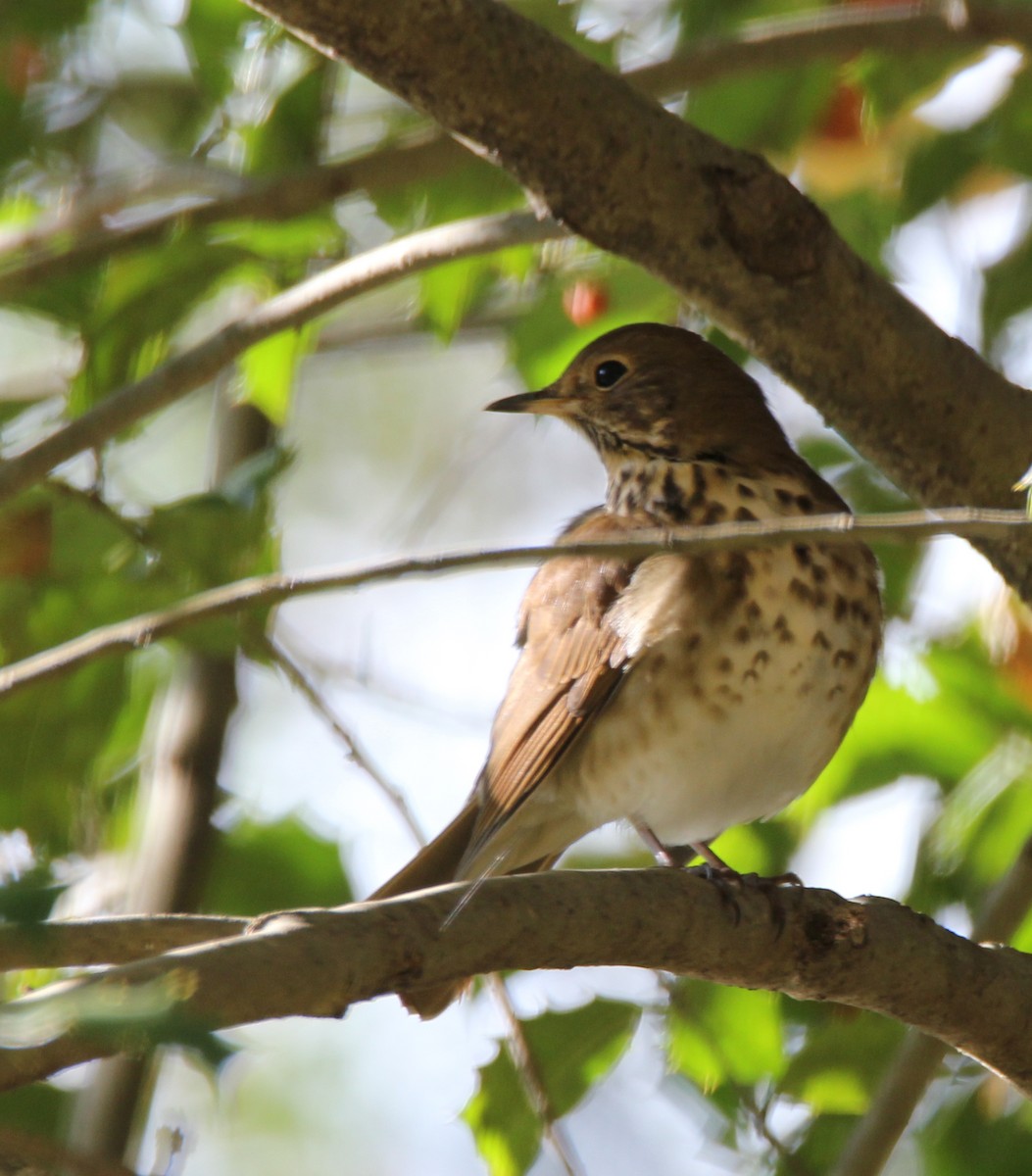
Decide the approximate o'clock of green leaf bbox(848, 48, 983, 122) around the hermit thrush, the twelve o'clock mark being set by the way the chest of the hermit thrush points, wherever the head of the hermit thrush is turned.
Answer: The green leaf is roughly at 8 o'clock from the hermit thrush.

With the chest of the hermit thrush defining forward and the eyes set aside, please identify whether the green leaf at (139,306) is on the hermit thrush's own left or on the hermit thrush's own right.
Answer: on the hermit thrush's own right

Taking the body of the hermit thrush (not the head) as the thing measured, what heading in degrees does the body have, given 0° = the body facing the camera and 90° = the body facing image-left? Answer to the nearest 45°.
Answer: approximately 315°
